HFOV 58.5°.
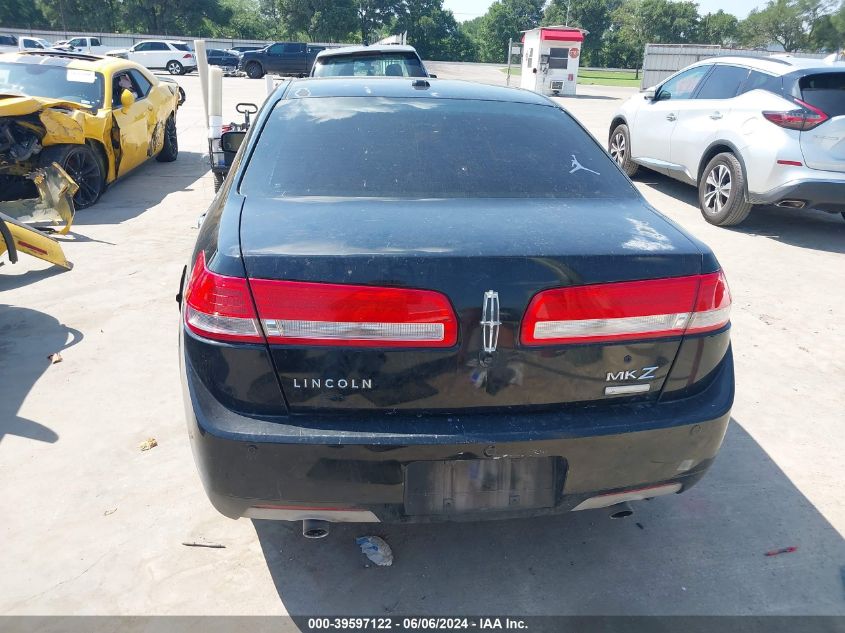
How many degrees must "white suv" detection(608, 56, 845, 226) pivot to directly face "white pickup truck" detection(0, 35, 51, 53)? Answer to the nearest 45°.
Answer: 0° — it already faces it

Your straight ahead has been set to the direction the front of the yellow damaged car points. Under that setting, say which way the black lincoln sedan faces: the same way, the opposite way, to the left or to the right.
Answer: the opposite way

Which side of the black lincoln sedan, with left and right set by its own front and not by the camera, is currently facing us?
back

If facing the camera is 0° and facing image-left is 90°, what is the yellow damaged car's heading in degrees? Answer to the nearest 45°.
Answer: approximately 45°

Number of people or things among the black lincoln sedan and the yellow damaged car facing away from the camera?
1

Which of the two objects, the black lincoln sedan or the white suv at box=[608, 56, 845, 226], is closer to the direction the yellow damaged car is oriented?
the black lincoln sedan

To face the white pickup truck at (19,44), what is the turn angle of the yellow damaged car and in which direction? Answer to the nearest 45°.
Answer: approximately 135° to its right

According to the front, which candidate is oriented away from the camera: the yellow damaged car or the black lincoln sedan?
the black lincoln sedan

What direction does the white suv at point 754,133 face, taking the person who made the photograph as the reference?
facing away from the viewer and to the left of the viewer

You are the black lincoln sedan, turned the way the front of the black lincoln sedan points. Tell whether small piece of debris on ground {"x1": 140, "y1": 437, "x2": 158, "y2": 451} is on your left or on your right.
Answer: on your left

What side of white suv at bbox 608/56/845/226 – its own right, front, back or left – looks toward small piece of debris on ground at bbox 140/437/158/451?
left

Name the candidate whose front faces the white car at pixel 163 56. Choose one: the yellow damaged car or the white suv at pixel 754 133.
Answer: the white suv
